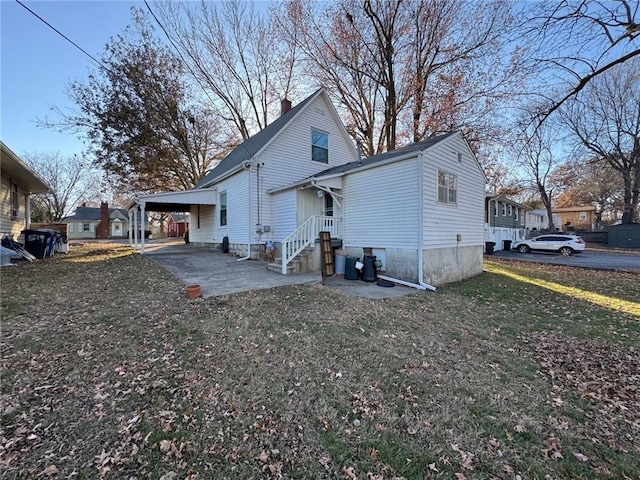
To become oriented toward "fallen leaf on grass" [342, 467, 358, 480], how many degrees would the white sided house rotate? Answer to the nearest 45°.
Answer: approximately 135° to its left

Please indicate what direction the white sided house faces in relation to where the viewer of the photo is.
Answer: facing away from the viewer and to the left of the viewer

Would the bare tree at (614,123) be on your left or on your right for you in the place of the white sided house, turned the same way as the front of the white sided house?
on your right

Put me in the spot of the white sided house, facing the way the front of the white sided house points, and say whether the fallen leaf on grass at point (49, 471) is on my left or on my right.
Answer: on my left

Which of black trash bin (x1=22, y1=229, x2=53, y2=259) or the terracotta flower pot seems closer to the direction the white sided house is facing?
the black trash bin

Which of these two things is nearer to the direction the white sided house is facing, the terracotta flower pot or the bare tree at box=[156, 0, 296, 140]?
the bare tree

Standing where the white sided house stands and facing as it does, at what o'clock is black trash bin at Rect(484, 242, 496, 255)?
The black trash bin is roughly at 3 o'clock from the white sided house.

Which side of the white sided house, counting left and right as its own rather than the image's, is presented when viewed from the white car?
right

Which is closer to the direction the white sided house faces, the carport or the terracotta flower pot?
the carport

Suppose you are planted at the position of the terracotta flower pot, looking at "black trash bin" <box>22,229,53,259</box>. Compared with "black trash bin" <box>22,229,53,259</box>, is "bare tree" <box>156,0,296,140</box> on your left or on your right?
right

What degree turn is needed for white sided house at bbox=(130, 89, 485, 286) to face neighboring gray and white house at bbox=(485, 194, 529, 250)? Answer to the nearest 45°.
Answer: approximately 90° to its right
